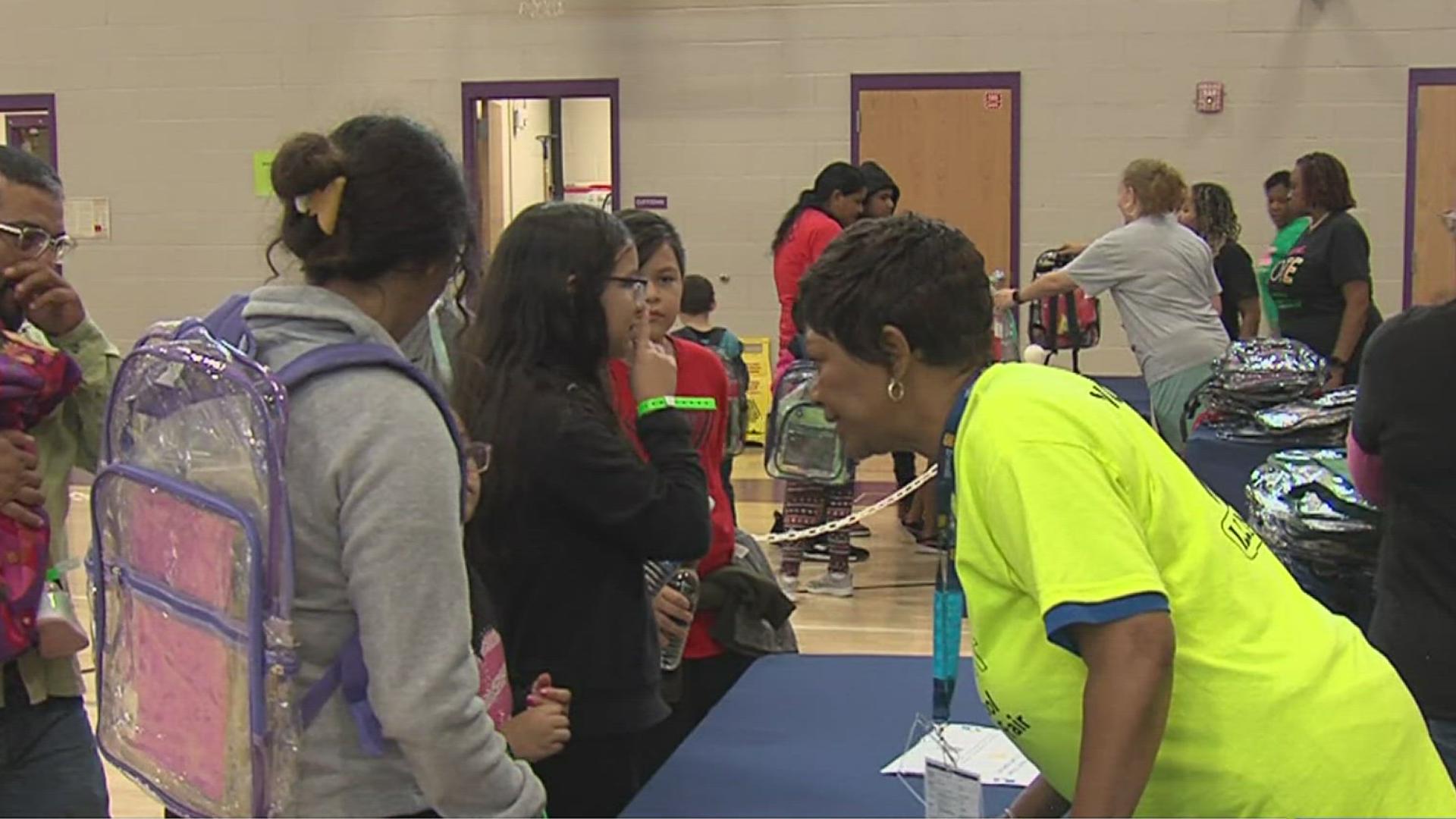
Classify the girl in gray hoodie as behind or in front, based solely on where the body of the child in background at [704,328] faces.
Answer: behind

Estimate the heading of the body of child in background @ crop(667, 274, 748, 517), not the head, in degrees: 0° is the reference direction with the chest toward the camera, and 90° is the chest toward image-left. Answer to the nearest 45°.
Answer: approximately 180°

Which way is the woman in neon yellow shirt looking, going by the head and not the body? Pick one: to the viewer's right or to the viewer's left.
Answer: to the viewer's left

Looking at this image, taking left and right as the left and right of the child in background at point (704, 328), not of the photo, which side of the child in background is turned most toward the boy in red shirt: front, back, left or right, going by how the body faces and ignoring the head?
back

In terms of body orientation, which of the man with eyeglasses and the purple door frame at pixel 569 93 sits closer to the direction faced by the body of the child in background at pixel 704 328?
the purple door frame

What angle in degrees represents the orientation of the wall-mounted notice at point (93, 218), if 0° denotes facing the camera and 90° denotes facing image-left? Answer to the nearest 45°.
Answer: approximately 0°

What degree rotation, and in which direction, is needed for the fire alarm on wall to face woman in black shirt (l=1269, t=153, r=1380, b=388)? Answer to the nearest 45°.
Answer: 0° — it already faces them

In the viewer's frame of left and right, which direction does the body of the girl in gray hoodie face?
facing away from the viewer and to the right of the viewer
